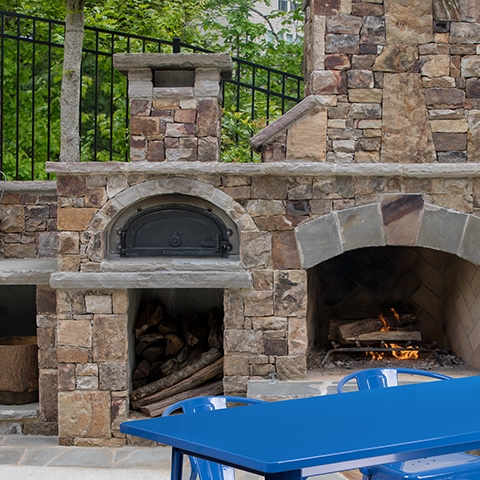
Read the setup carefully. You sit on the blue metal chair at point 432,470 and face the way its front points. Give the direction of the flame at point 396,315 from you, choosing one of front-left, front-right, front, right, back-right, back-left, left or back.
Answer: back-left

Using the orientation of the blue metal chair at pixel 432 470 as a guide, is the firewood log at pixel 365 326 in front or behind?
behind

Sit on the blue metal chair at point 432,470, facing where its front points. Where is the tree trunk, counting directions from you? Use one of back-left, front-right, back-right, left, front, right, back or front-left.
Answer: back

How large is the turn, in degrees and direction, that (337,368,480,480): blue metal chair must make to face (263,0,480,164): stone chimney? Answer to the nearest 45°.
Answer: approximately 135° to its left

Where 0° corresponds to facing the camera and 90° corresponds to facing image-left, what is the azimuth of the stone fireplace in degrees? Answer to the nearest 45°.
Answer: approximately 0°

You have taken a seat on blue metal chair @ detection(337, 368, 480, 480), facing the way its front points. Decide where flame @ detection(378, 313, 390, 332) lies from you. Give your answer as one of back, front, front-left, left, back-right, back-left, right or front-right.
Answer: back-left

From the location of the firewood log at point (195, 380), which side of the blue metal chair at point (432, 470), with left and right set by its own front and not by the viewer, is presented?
back

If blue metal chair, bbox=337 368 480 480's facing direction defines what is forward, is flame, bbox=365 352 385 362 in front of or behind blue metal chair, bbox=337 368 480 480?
behind

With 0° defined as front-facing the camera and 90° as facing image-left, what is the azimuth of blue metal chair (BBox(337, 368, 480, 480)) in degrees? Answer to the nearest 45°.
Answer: approximately 315°

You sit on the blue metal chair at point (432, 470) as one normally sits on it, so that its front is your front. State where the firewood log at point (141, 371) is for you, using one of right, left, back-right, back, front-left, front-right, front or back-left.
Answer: back
